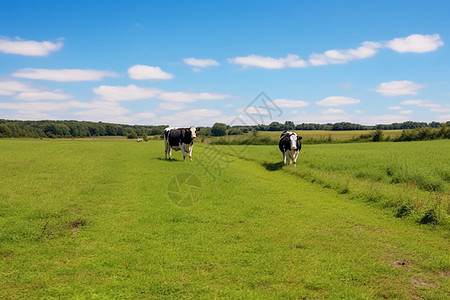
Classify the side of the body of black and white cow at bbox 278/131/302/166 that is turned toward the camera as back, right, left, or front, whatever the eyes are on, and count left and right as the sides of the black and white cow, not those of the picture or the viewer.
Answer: front

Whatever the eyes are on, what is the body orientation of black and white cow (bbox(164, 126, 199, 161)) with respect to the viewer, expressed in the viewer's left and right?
facing the viewer and to the right of the viewer

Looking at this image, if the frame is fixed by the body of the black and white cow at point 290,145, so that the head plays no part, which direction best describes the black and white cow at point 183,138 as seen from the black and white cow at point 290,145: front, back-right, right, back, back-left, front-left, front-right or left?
right

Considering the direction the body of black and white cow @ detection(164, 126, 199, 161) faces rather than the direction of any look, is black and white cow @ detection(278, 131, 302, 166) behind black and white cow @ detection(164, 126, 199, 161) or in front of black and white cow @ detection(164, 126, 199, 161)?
in front

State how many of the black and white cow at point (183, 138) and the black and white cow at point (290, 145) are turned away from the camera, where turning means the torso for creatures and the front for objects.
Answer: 0
